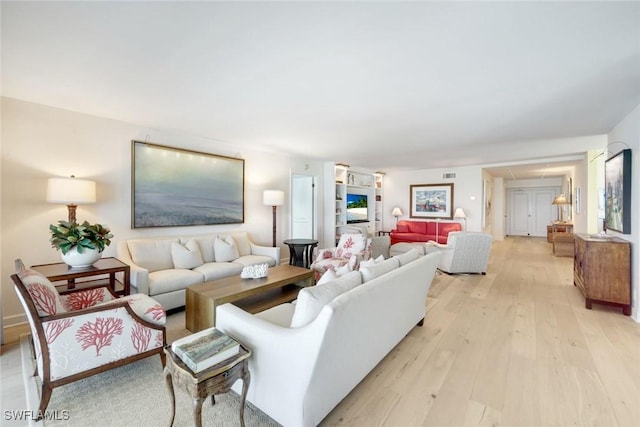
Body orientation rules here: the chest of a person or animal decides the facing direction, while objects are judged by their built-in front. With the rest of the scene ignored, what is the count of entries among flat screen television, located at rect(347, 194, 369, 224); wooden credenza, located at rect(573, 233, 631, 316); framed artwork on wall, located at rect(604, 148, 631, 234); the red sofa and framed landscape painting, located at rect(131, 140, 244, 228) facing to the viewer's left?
2

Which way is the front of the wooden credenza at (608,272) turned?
to the viewer's left

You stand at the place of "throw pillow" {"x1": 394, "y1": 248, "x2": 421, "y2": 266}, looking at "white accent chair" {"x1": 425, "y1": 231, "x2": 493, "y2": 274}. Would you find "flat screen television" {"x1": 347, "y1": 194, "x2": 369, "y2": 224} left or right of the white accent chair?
left

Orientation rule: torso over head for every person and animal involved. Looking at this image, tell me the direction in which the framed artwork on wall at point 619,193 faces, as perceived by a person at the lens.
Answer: facing to the left of the viewer

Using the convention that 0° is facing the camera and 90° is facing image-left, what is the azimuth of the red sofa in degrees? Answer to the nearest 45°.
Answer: approximately 0°

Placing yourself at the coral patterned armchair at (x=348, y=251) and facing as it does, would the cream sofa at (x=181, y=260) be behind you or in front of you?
in front

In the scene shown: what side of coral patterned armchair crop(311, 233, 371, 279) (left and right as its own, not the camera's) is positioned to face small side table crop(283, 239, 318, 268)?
right

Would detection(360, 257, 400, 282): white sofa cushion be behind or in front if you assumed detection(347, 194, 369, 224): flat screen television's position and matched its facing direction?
in front

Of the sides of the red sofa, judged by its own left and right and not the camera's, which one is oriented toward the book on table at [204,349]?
front

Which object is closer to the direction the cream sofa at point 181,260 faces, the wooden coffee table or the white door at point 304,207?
the wooden coffee table

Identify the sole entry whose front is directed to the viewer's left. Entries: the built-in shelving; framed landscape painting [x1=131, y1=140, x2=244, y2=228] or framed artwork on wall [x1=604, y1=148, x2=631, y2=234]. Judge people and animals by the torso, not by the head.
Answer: the framed artwork on wall

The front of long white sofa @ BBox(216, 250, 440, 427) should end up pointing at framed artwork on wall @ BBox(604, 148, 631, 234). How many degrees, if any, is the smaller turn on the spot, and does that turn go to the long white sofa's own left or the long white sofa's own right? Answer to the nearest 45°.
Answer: approximately 90° to the long white sofa's own right

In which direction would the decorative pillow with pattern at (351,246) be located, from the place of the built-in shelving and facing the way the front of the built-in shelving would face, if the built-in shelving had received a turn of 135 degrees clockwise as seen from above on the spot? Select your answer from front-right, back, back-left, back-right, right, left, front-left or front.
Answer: left

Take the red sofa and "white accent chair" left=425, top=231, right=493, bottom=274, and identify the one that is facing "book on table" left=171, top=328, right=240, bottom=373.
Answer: the red sofa

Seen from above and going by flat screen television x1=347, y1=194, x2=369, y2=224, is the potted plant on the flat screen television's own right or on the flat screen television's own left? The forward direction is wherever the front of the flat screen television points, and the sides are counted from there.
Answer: on the flat screen television's own right
